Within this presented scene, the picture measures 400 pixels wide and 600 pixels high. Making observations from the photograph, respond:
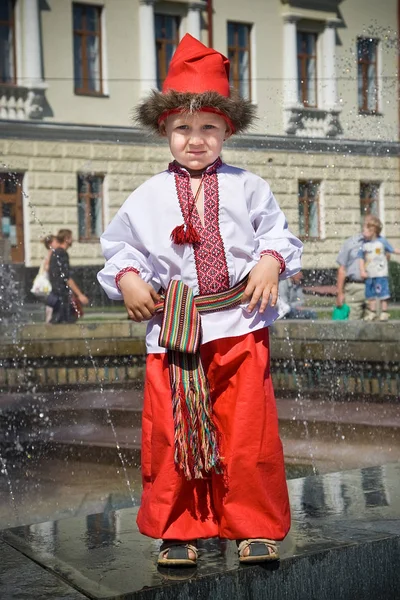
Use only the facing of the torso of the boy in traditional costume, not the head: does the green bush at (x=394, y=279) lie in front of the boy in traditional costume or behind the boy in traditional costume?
behind

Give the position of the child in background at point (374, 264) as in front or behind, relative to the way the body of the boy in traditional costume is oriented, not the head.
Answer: behind

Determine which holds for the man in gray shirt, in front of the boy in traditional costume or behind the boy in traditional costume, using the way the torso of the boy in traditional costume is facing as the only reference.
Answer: behind

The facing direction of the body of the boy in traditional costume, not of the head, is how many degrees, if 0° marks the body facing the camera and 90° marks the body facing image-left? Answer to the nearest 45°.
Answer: approximately 0°
